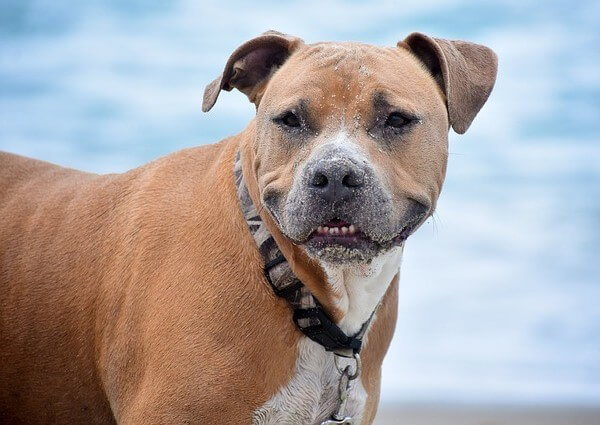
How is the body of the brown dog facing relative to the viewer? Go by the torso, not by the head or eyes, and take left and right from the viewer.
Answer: facing the viewer and to the right of the viewer
